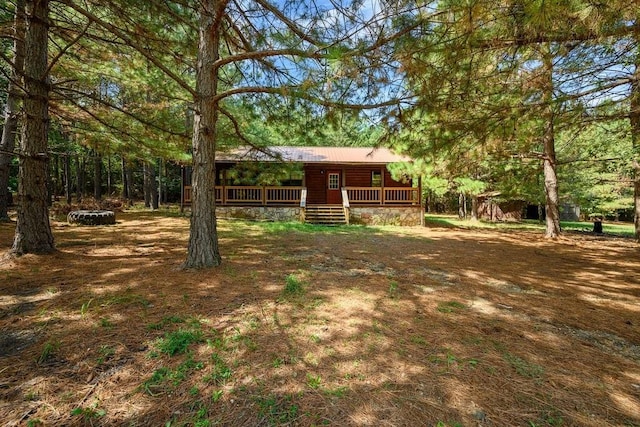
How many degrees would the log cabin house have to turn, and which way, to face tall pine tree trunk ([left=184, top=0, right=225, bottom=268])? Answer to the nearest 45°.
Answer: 0° — it already faces it

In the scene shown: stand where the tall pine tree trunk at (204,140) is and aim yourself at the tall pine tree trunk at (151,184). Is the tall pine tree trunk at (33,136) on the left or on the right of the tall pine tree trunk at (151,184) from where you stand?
left

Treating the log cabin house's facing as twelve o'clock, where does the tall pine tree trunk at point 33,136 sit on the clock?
The tall pine tree trunk is roughly at 1 o'clock from the log cabin house.

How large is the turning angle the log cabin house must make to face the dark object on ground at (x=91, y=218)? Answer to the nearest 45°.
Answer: approximately 45° to its right

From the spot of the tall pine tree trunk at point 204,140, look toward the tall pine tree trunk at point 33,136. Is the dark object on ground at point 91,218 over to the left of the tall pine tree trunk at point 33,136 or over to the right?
right

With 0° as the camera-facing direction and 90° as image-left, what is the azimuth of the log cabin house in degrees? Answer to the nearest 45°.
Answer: approximately 0°

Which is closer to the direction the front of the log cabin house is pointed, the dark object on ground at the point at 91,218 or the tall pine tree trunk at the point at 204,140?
the tall pine tree trunk

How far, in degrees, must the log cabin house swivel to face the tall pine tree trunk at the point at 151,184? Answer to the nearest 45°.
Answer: approximately 135° to its right
